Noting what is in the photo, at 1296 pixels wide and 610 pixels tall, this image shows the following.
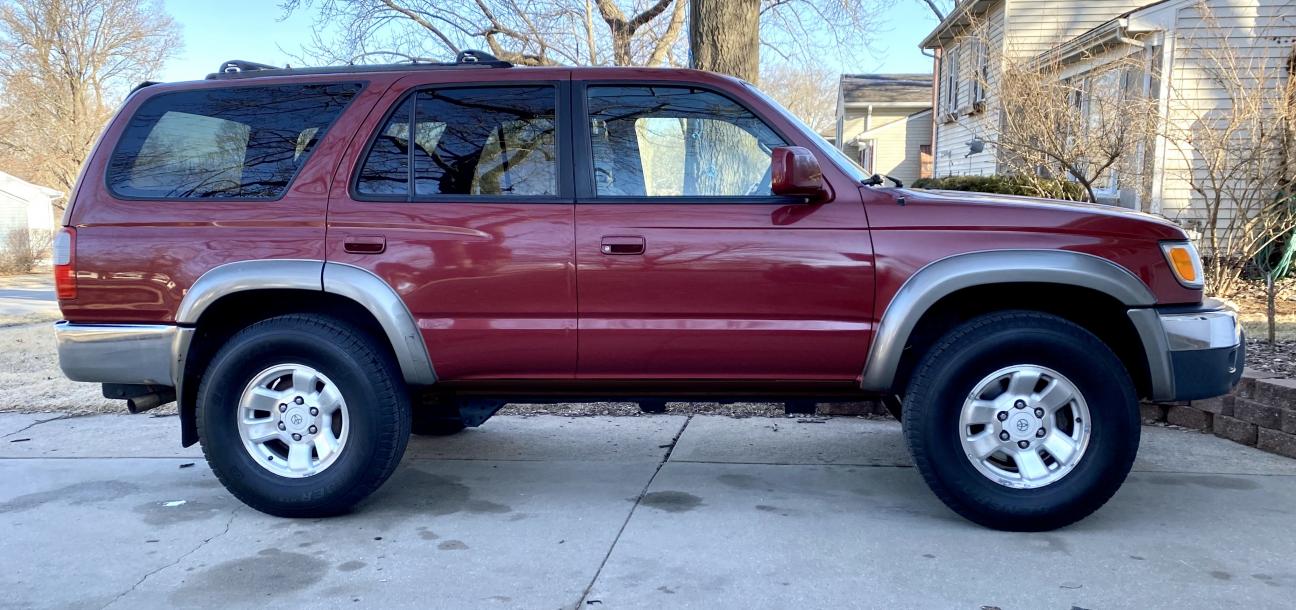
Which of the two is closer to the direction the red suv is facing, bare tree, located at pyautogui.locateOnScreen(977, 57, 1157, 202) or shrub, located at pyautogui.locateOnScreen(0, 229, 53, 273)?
the bare tree

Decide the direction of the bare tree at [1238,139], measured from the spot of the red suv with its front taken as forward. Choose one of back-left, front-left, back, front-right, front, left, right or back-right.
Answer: front-left

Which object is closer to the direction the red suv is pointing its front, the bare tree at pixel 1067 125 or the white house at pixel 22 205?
the bare tree

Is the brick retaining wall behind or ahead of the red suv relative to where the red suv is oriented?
ahead

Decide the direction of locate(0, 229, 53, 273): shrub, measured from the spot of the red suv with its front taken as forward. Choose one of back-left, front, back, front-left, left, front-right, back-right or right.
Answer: back-left

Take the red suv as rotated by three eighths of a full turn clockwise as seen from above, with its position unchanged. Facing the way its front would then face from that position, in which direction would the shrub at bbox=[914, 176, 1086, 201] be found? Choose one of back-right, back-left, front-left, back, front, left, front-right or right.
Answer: back

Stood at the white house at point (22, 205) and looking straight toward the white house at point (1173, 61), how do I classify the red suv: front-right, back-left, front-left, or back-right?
front-right

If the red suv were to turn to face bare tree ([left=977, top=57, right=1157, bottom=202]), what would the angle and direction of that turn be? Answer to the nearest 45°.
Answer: approximately 45° to its left

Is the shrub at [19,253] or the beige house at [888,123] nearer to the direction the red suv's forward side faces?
the beige house

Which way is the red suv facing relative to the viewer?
to the viewer's right

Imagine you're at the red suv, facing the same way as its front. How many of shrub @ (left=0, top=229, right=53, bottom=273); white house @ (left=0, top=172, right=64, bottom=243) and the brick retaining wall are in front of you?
1

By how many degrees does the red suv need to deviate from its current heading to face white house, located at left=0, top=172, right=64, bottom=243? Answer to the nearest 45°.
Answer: approximately 135° to its left

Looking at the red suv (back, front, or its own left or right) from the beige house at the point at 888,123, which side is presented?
left
